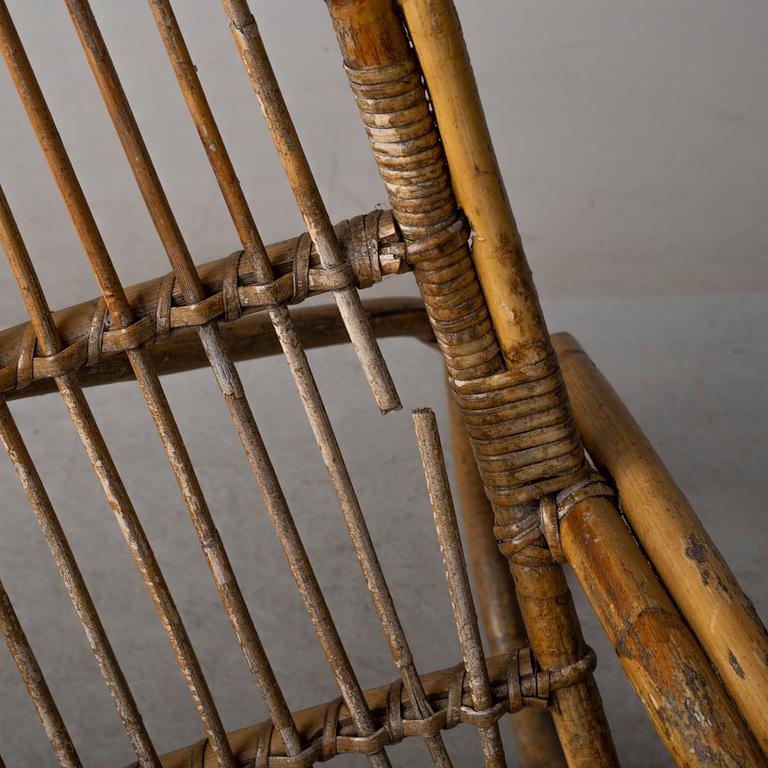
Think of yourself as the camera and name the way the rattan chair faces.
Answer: facing the viewer and to the right of the viewer
